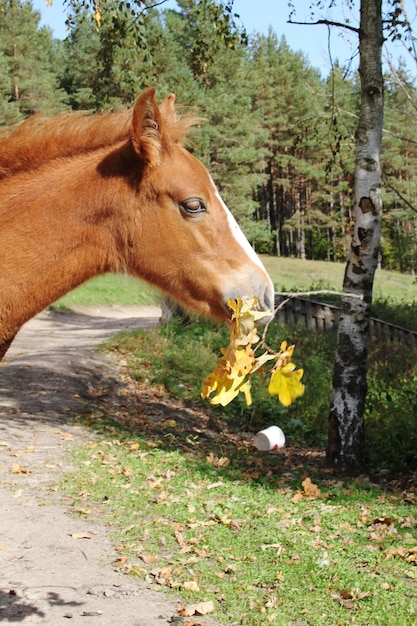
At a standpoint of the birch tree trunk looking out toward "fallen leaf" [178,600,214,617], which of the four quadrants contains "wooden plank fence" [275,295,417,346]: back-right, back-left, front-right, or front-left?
back-right

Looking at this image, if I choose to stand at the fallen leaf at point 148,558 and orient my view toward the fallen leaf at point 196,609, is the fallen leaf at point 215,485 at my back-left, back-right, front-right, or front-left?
back-left

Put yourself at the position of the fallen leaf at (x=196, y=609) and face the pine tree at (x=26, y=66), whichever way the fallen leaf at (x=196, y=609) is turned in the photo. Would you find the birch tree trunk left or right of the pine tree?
right

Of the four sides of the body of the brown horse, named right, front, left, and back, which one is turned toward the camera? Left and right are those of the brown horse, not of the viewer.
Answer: right

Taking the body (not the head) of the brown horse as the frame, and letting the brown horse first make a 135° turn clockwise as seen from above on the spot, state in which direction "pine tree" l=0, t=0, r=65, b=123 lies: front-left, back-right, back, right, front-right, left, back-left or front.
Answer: back-right
